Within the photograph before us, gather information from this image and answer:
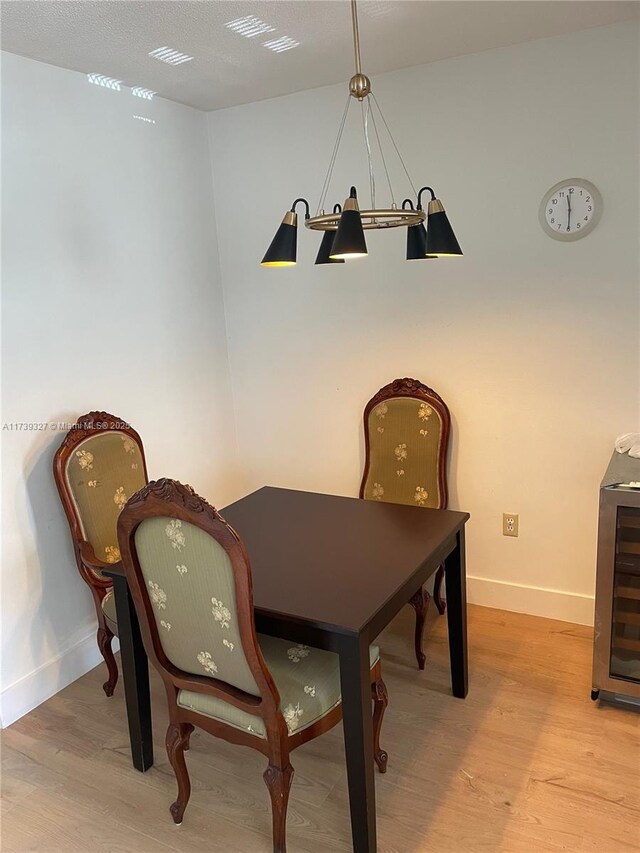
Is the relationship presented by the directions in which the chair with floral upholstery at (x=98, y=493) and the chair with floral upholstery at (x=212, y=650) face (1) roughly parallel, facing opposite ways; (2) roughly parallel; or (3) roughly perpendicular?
roughly perpendicular

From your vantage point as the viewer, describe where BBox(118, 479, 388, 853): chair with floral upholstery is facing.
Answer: facing away from the viewer and to the right of the viewer

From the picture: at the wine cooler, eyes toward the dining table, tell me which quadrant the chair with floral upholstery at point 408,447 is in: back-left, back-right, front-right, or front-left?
front-right

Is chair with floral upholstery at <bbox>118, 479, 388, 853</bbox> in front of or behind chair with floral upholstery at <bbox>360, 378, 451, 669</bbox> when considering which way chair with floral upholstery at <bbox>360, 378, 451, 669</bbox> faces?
in front

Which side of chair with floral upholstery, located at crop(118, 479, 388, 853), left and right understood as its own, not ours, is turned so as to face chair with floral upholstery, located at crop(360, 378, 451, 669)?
front

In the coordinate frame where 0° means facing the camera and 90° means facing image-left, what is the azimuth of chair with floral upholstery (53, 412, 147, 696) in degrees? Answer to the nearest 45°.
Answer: approximately 315°

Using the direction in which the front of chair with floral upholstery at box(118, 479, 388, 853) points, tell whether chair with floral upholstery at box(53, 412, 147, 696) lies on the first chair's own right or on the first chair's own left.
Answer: on the first chair's own left

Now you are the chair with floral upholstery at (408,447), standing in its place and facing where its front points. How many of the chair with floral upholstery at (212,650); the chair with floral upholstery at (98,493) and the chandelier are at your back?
0

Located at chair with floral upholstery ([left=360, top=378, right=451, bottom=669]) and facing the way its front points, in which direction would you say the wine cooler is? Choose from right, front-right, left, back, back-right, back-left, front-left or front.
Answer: left

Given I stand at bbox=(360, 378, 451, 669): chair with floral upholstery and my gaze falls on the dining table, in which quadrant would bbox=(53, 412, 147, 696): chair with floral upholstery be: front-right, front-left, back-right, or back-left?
front-right

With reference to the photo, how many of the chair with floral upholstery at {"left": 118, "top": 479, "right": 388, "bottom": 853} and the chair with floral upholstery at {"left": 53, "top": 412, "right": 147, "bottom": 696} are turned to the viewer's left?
0

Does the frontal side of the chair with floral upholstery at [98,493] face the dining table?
yes

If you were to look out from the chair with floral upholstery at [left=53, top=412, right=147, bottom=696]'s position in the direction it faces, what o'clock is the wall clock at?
The wall clock is roughly at 11 o'clock from the chair with floral upholstery.

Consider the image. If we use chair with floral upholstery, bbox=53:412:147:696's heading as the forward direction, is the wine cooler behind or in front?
in front

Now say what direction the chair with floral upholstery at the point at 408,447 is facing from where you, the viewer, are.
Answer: facing the viewer and to the left of the viewer

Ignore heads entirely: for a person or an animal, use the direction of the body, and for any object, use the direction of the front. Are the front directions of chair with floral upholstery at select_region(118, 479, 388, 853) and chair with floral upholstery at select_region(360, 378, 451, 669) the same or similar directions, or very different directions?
very different directions

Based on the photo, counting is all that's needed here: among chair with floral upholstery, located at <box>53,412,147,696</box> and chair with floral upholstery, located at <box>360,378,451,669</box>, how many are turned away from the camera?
0

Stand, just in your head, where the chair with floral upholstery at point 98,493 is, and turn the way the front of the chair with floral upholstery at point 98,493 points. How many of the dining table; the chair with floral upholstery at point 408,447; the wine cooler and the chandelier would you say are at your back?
0

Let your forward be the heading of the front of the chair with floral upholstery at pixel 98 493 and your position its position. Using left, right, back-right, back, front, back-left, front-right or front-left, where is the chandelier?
front

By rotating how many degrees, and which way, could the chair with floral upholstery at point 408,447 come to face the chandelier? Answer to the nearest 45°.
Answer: approximately 45° to its left

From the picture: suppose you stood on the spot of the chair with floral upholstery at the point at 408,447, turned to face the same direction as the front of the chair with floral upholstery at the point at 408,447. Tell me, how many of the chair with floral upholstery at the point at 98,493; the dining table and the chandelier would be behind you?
0
